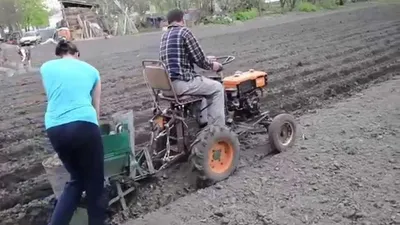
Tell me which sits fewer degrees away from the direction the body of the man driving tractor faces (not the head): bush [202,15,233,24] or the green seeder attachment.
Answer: the bush

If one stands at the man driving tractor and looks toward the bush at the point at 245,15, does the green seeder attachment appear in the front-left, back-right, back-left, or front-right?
back-left

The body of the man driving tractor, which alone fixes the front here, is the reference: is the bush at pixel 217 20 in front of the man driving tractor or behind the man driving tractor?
in front

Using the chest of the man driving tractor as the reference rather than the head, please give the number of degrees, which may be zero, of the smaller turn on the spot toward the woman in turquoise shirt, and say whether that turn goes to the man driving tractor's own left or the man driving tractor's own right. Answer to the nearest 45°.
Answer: approximately 180°

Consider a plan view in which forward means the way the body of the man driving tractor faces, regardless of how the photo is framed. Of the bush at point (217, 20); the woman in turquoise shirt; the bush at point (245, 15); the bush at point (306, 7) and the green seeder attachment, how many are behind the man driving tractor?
2

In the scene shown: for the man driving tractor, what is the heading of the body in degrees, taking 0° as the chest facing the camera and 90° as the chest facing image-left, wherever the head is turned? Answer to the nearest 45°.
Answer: approximately 225°

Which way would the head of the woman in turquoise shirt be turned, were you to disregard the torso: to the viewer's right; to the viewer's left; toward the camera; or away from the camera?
away from the camera

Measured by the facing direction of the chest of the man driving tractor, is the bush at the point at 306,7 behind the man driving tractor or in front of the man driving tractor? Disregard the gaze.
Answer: in front

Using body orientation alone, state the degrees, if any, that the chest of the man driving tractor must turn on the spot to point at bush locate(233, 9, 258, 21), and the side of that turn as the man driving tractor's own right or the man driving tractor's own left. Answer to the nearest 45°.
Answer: approximately 45° to the man driving tractor's own left

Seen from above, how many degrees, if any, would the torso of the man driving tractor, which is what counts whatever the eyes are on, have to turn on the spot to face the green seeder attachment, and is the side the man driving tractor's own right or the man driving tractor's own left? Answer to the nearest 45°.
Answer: approximately 180°
